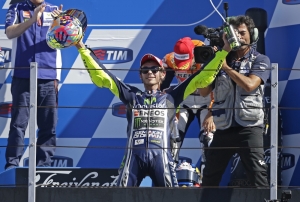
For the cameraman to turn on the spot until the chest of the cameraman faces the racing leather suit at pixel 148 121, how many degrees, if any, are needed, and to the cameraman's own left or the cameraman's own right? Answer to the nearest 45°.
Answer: approximately 45° to the cameraman's own right

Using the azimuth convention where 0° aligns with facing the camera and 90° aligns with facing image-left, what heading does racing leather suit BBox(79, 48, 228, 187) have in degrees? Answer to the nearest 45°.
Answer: approximately 0°

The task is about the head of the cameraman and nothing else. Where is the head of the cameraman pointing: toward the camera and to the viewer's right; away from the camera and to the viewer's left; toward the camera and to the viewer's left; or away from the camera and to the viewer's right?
toward the camera and to the viewer's left

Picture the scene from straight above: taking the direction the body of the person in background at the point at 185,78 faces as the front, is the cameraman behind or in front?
in front

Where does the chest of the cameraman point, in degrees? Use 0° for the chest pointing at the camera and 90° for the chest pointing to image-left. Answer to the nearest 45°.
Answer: approximately 45°

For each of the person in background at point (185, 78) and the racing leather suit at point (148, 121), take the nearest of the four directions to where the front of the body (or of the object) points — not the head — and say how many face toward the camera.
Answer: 2

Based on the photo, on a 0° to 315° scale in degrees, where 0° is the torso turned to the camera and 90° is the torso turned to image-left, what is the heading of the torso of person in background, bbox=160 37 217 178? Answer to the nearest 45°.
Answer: approximately 0°
